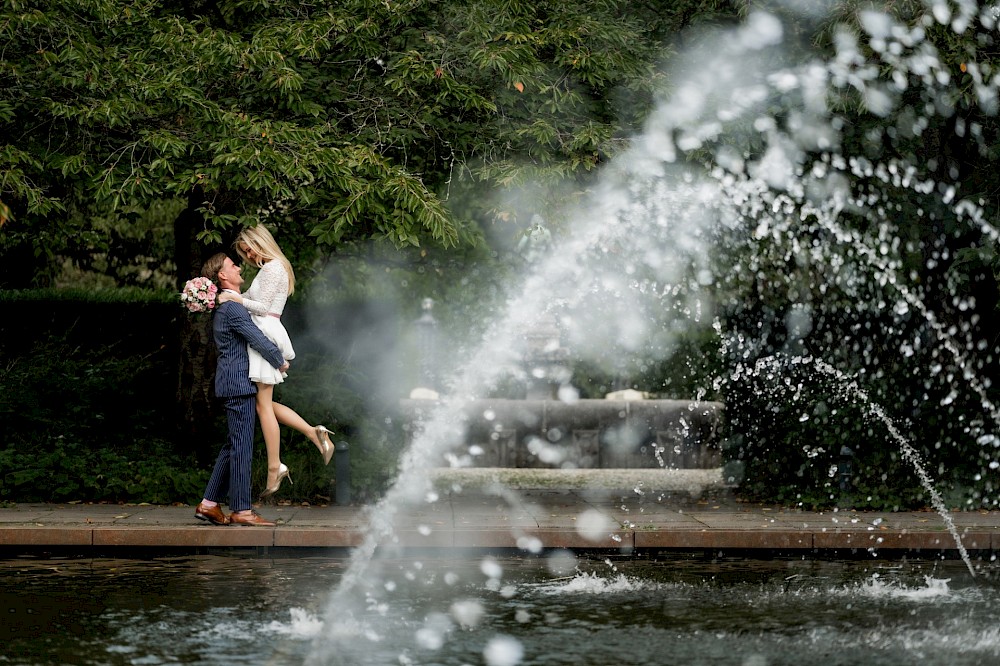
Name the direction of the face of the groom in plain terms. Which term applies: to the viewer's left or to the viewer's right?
to the viewer's right

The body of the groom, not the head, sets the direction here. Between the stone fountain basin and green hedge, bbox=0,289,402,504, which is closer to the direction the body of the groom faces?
the stone fountain basin

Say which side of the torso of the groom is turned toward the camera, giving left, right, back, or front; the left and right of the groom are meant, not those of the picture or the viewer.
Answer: right

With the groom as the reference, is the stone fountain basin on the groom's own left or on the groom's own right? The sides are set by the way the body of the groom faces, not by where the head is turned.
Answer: on the groom's own left

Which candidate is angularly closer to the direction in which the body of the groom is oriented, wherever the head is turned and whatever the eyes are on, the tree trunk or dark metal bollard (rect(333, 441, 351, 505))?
the dark metal bollard

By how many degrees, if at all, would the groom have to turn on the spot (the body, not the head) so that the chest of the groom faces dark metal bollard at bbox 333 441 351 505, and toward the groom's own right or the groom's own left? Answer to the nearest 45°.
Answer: approximately 45° to the groom's own left

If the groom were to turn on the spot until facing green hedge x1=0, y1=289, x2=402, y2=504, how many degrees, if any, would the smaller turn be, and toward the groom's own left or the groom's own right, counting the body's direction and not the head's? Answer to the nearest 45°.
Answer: approximately 90° to the groom's own left

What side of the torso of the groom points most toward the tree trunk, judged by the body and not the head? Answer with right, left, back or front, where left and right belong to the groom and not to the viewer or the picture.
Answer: left

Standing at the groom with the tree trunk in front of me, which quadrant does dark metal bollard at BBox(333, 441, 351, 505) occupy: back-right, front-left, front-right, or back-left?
front-right

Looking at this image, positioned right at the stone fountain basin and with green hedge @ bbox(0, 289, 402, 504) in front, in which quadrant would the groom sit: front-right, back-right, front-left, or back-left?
front-left
